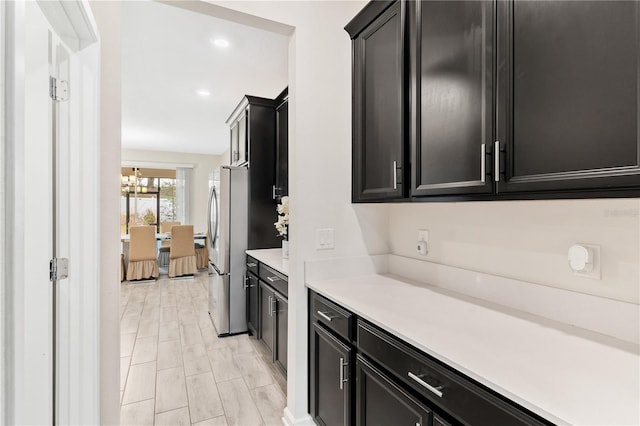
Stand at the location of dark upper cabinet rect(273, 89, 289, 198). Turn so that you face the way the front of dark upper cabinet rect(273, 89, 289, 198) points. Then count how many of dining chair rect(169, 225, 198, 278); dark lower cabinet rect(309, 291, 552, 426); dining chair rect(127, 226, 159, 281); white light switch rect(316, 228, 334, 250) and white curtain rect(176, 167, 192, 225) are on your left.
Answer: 2

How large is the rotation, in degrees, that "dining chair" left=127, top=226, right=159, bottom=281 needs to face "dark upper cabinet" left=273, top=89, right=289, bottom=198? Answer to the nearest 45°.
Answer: approximately 180°

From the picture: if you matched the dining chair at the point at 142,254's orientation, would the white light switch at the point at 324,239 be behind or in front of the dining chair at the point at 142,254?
behind

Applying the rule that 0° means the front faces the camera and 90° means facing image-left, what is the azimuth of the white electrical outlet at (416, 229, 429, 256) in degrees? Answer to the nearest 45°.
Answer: approximately 45°

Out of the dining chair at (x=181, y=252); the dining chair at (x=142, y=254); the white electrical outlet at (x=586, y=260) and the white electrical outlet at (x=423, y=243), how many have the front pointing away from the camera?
2

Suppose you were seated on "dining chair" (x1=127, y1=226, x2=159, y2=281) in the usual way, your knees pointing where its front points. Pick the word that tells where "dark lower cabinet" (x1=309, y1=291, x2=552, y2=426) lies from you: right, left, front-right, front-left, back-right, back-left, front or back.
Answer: back

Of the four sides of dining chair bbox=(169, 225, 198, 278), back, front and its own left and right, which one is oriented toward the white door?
back

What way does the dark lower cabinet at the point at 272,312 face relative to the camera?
to the viewer's left

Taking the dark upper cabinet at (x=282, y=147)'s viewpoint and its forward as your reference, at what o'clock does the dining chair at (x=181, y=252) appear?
The dining chair is roughly at 2 o'clock from the dark upper cabinet.

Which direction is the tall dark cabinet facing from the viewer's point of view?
to the viewer's left

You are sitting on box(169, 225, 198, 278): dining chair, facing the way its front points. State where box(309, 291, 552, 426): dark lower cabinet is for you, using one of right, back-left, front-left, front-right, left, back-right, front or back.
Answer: back

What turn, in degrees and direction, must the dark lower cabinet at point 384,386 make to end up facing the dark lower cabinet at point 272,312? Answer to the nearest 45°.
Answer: approximately 90° to its right

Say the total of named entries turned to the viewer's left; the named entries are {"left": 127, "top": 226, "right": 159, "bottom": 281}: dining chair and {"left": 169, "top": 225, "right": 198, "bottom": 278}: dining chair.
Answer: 0

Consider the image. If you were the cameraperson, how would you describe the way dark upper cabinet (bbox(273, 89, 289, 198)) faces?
facing to the left of the viewer

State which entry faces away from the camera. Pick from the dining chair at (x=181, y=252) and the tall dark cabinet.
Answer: the dining chair

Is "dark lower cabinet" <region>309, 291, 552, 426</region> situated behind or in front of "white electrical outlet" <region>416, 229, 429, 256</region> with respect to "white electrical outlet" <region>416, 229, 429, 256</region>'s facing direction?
in front

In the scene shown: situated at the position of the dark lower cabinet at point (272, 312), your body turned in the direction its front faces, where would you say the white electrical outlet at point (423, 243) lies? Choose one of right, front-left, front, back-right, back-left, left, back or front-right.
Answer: back-left
